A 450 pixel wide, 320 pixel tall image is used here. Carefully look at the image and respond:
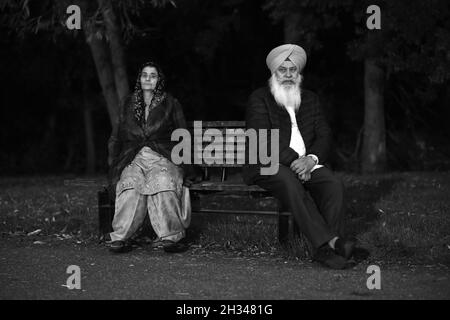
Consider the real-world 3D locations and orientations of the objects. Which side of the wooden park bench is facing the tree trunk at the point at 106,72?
back

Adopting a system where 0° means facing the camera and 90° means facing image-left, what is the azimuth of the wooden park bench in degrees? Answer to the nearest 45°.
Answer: approximately 0°

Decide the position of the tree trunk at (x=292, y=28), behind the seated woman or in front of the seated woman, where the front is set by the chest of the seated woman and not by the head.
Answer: behind

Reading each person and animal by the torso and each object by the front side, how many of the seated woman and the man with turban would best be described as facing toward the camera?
2

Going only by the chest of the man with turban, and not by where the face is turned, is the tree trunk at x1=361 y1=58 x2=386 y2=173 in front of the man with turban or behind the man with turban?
behind

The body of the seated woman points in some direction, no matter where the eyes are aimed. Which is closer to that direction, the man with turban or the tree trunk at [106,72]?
the man with turban

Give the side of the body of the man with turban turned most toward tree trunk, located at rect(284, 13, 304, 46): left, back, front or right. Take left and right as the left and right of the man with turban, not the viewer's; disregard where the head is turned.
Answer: back

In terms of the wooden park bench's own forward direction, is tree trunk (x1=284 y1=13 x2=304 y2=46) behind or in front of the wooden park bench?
behind

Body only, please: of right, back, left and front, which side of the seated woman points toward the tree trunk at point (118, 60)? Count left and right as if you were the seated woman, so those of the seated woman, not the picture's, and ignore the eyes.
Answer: back
